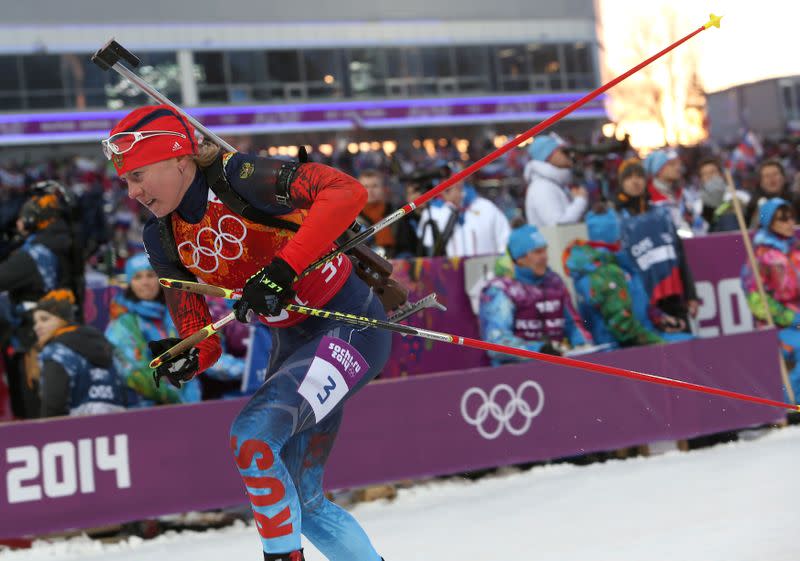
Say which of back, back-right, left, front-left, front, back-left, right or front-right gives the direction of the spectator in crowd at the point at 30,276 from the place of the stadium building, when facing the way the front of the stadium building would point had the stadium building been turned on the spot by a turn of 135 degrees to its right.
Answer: back-left

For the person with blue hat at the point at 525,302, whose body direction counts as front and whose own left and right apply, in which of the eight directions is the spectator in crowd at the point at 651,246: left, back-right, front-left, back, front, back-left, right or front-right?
left

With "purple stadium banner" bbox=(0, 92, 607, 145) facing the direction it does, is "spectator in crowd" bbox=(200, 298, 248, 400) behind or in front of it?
in front

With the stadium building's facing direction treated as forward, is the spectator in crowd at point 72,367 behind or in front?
in front

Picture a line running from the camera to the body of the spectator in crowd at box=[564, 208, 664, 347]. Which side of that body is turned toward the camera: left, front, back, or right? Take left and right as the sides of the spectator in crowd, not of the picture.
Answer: back

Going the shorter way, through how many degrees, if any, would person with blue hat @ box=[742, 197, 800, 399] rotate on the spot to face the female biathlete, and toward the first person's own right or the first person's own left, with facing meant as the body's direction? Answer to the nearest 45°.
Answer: approximately 45° to the first person's own right

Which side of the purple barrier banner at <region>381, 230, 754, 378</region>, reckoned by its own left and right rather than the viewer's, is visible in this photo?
front

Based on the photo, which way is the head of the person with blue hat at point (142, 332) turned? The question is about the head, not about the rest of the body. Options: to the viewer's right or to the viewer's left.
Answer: to the viewer's right

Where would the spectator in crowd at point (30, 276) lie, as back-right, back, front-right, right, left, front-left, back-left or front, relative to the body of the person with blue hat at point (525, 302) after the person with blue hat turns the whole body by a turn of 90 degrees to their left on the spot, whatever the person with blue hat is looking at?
back-left

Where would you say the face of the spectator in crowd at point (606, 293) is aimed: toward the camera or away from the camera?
away from the camera

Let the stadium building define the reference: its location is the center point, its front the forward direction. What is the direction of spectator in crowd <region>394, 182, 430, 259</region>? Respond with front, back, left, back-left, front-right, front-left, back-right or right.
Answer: front

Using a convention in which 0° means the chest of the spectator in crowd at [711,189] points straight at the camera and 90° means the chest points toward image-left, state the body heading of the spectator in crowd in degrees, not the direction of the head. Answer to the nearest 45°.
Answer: approximately 0°

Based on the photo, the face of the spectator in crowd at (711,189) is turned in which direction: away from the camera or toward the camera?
toward the camera

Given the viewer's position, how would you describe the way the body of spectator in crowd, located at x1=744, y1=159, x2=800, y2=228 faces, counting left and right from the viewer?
facing the viewer
